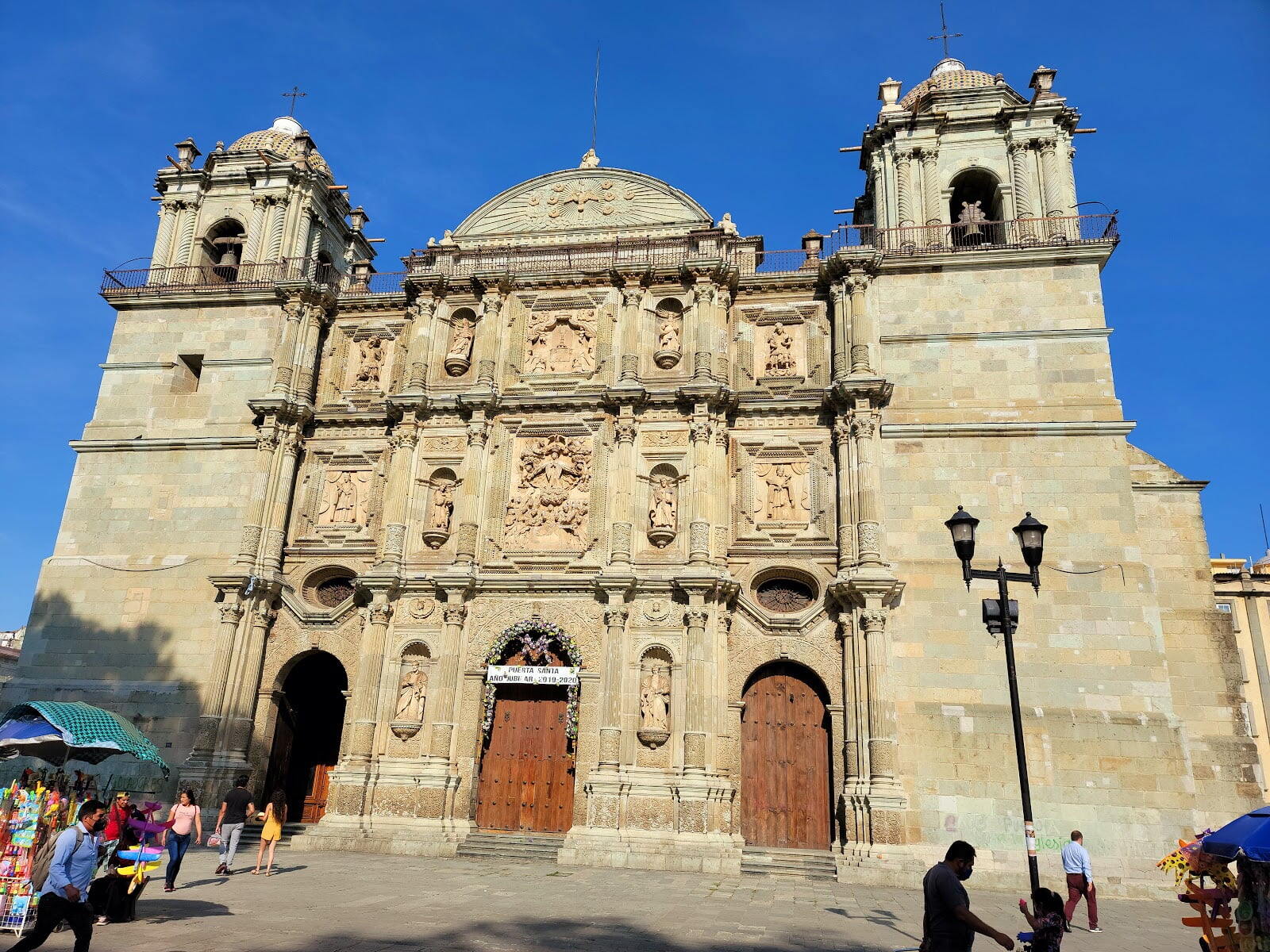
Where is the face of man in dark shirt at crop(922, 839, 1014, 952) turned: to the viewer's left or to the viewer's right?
to the viewer's right

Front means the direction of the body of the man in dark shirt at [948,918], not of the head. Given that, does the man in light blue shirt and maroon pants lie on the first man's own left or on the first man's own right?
on the first man's own left

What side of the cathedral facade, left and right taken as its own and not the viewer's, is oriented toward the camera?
front

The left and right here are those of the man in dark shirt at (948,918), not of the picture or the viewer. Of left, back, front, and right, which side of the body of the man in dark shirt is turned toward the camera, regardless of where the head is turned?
right

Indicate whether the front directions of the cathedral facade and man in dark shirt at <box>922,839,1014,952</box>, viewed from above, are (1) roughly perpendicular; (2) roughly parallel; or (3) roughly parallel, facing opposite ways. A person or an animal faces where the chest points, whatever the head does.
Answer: roughly perpendicular

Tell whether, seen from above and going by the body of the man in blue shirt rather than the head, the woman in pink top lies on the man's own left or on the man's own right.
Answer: on the man's own left

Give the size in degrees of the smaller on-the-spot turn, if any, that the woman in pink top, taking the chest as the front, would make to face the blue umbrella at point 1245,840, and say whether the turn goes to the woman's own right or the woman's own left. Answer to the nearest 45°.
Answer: approximately 45° to the woman's own left

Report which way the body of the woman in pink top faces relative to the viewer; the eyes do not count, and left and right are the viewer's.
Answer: facing the viewer
